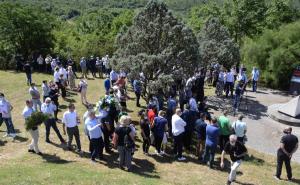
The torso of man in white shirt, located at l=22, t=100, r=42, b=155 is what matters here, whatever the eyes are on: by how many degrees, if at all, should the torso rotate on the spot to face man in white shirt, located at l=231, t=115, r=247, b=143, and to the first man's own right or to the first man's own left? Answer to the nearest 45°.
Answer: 0° — they already face them

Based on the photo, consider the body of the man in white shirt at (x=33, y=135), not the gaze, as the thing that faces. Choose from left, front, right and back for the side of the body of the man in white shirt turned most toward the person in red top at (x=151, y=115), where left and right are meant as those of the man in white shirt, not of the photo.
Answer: front

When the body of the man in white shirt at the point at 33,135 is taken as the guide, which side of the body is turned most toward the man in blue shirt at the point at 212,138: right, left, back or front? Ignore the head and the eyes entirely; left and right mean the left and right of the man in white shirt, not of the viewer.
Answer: front

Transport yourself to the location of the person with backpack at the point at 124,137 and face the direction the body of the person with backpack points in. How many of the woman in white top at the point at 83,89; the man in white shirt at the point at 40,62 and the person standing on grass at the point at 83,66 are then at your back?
0

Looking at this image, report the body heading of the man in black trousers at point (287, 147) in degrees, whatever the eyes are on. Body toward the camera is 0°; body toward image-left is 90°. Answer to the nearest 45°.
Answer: approximately 135°

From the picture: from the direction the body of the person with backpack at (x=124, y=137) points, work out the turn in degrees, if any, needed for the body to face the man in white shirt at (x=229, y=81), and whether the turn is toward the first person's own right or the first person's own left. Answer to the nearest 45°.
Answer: approximately 45° to the first person's own right

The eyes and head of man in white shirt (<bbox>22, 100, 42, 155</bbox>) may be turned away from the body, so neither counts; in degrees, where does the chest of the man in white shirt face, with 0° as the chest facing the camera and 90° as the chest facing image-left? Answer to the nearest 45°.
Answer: approximately 270°

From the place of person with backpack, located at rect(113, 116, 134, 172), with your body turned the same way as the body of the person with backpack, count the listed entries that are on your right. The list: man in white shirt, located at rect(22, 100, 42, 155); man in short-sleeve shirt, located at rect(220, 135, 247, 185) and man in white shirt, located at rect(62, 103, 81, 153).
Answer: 1

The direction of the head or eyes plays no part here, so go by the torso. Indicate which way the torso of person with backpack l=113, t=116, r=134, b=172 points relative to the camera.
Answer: away from the camera

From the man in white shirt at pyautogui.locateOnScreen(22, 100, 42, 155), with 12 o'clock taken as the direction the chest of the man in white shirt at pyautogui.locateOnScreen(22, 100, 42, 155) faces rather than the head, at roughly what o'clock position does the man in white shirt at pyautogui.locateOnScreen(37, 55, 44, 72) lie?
the man in white shirt at pyautogui.locateOnScreen(37, 55, 44, 72) is roughly at 9 o'clock from the man in white shirt at pyautogui.locateOnScreen(22, 100, 42, 155).

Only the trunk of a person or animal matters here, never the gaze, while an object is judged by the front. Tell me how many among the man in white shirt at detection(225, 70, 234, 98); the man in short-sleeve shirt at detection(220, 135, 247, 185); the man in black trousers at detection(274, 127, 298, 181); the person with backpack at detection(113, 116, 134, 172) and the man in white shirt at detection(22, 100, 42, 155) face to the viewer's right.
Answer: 1
